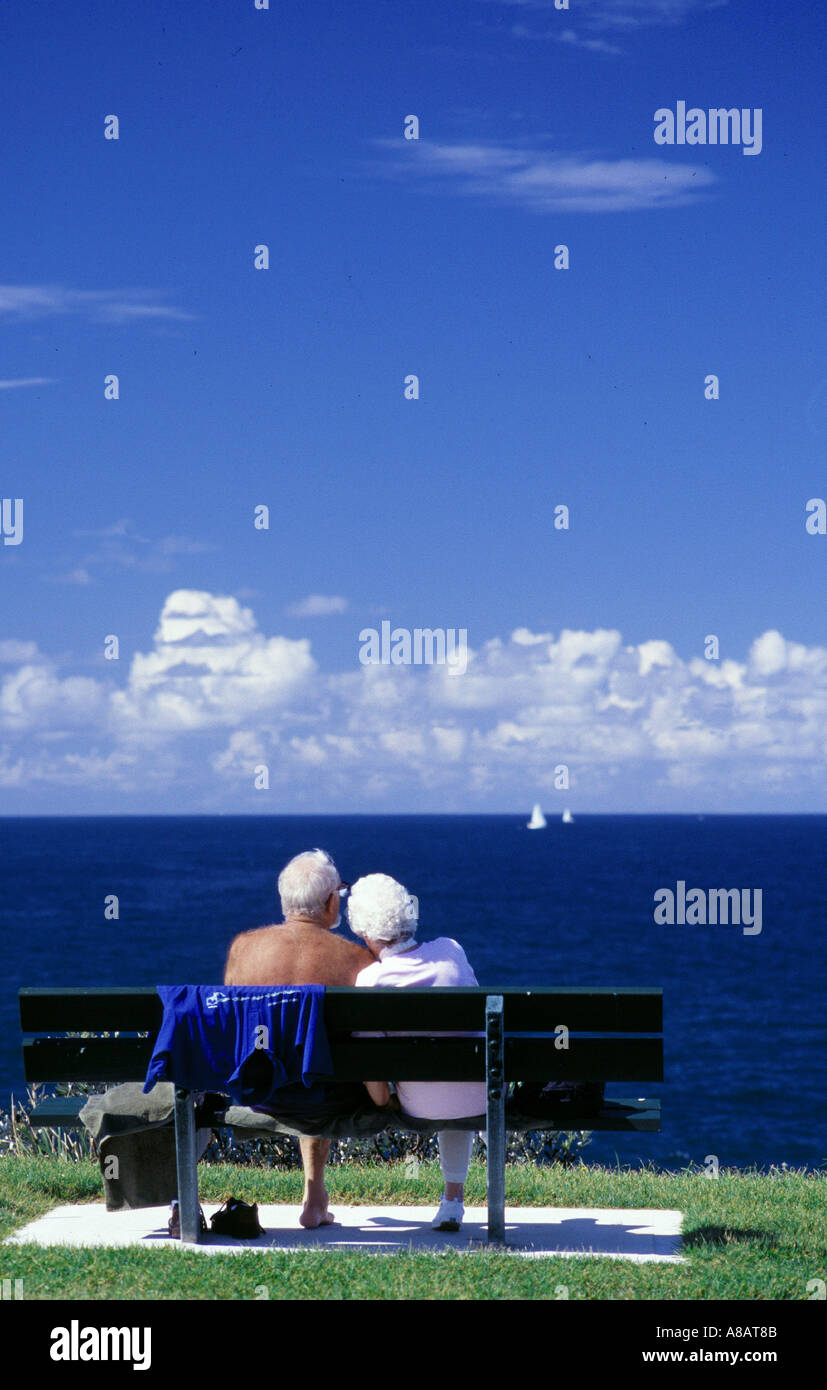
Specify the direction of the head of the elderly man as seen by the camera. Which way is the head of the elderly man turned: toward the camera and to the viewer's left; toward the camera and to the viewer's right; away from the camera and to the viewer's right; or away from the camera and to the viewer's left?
away from the camera and to the viewer's right

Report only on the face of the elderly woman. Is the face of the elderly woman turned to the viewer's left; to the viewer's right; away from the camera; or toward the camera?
away from the camera

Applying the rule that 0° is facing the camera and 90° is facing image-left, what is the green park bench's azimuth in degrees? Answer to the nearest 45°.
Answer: approximately 180°
